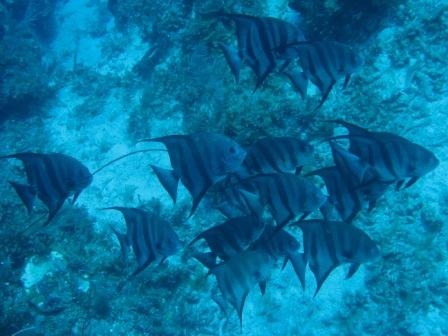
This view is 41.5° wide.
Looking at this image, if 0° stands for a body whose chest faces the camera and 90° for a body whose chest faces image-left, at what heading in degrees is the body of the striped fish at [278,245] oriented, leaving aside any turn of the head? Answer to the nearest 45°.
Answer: approximately 270°

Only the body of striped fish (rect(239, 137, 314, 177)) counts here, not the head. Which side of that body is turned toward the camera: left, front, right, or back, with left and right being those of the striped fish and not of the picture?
right

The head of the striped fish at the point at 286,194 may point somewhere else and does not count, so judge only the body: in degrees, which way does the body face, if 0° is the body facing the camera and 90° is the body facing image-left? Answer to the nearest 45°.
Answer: approximately 270°

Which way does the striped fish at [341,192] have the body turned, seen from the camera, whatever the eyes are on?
to the viewer's right

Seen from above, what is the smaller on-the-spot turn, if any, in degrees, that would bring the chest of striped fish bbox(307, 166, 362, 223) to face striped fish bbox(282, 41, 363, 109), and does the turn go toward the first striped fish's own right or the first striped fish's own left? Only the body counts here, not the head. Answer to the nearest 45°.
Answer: approximately 90° to the first striped fish's own left

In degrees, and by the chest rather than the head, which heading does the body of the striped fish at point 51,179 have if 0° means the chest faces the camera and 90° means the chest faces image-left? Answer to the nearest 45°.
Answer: approximately 270°

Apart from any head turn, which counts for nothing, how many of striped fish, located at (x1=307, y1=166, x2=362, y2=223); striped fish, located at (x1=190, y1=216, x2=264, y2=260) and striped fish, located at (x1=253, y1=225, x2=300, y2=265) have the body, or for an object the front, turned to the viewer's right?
3

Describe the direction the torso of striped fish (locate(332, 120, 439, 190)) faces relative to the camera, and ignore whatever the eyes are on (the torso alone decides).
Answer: to the viewer's right

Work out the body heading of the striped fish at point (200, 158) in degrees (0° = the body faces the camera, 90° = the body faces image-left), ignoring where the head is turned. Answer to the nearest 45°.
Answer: approximately 270°

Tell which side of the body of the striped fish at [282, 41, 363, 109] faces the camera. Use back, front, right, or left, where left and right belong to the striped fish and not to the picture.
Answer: right

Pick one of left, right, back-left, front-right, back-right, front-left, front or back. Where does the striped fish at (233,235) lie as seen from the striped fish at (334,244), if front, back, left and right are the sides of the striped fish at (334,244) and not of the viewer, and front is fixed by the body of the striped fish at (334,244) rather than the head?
back

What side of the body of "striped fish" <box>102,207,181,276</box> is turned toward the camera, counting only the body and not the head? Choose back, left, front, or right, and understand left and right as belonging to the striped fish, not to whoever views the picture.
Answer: right

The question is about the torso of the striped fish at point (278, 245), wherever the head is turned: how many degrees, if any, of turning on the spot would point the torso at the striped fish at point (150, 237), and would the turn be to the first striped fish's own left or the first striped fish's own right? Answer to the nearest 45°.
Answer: approximately 180°

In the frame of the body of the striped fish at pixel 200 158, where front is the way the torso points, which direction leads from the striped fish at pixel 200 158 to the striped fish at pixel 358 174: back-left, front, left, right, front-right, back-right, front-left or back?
front
